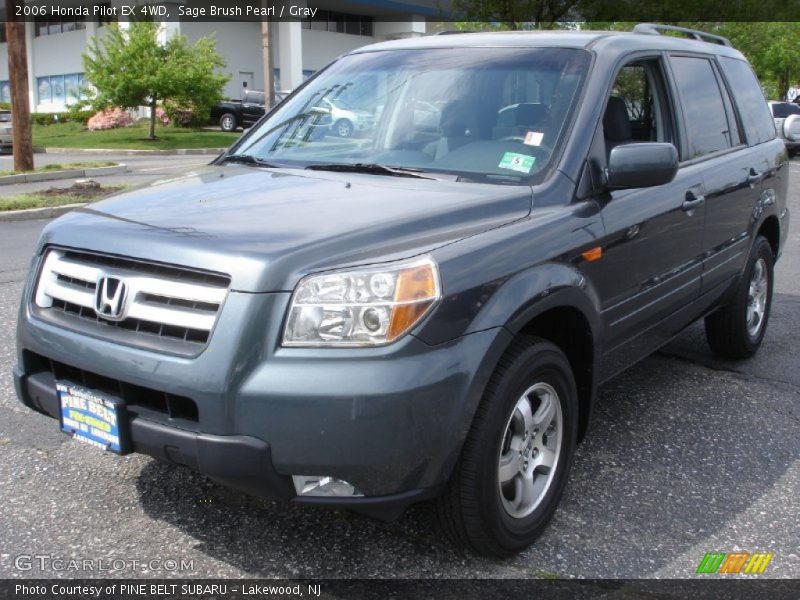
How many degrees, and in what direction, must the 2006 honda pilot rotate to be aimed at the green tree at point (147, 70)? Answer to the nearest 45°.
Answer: approximately 135° to its right

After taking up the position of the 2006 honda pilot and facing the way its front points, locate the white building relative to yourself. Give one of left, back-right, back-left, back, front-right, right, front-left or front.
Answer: back-right

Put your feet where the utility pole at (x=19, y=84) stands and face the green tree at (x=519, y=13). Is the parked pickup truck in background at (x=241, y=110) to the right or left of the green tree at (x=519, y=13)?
left

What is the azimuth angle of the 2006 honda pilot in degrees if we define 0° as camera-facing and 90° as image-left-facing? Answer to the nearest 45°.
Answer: approximately 45°

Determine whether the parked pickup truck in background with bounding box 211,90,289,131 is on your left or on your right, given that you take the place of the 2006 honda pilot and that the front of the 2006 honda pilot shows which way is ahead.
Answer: on your right

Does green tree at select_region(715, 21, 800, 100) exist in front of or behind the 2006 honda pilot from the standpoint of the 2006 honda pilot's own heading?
behind

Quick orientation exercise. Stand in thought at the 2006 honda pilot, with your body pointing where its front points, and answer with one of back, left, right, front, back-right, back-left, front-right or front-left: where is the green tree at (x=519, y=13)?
back-right

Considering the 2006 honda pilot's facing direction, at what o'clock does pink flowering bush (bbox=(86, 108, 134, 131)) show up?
The pink flowering bush is roughly at 4 o'clock from the 2006 honda pilot.
